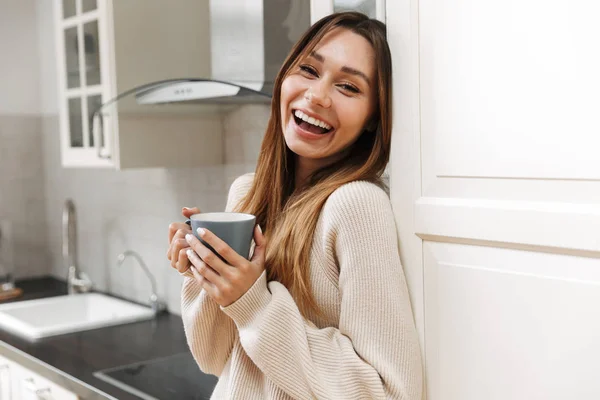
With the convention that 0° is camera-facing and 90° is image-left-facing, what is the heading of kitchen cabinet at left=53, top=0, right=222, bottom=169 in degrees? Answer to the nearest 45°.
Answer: approximately 45°

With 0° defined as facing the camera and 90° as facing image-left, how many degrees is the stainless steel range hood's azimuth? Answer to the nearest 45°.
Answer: approximately 45°

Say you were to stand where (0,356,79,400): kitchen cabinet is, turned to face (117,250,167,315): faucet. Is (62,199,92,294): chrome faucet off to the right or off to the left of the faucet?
left

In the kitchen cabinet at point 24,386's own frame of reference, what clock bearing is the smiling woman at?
The smiling woman is roughly at 10 o'clock from the kitchen cabinet.

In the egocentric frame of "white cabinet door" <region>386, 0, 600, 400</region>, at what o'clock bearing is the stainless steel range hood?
The stainless steel range hood is roughly at 3 o'clock from the white cabinet door.

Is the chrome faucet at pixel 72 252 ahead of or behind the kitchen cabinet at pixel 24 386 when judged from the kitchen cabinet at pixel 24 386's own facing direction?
behind

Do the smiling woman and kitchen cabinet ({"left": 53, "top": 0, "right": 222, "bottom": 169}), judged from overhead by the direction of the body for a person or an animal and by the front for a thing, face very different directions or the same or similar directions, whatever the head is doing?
same or similar directions

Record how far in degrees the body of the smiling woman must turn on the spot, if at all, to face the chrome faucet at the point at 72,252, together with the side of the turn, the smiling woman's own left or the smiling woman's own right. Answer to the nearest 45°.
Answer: approximately 90° to the smiling woman's own right

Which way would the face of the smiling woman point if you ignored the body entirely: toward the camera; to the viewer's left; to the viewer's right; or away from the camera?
toward the camera
